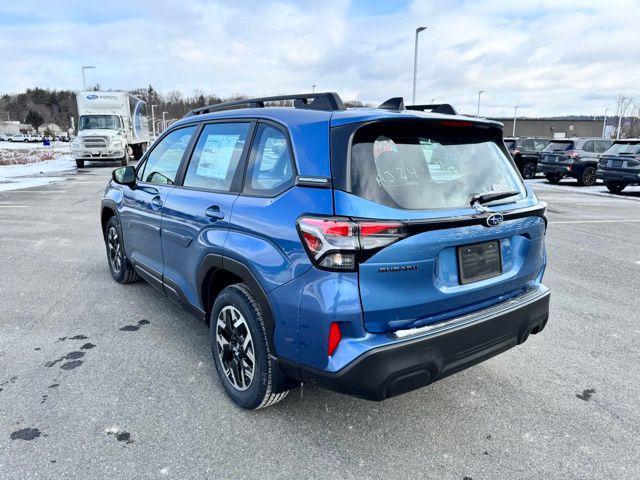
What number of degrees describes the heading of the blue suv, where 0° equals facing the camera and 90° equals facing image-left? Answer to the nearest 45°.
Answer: approximately 135°

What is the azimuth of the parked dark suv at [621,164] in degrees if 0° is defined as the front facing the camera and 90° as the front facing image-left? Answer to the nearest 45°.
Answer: approximately 225°

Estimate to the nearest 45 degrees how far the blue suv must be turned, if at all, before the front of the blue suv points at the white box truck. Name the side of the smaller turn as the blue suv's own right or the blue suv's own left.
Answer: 0° — it already faces it

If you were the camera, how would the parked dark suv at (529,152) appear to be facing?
facing away from the viewer and to the right of the viewer

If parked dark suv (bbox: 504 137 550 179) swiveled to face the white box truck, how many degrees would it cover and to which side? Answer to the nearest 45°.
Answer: approximately 135° to its left

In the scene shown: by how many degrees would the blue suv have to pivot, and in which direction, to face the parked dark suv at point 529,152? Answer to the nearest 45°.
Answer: approximately 90° to its right

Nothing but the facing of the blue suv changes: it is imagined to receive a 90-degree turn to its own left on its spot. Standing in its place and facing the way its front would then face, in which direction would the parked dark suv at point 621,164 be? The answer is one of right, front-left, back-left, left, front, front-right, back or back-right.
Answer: back

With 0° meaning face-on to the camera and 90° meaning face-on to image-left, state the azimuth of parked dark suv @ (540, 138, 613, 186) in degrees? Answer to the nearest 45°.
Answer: approximately 225°

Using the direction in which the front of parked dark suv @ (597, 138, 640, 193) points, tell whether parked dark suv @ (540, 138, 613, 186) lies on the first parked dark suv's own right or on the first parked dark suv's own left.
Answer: on the first parked dark suv's own left
